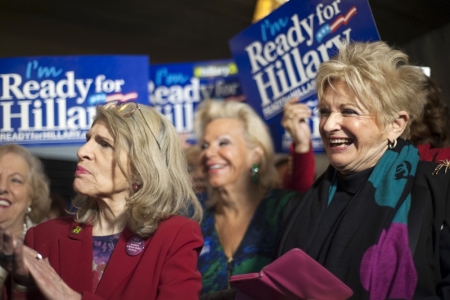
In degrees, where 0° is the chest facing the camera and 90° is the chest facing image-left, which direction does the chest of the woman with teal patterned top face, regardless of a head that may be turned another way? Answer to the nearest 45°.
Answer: approximately 45°

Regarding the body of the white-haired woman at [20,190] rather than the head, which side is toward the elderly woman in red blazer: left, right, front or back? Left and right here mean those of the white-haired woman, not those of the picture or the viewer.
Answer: left

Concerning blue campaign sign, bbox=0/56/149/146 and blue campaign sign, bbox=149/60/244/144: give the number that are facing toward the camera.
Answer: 2

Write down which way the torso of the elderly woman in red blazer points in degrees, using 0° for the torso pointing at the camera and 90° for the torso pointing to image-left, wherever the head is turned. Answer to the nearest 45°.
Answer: approximately 45°

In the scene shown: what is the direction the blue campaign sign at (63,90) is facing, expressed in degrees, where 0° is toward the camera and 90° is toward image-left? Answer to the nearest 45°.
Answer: approximately 0°

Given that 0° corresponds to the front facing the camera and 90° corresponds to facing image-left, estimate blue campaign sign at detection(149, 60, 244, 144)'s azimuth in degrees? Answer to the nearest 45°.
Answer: approximately 0°
